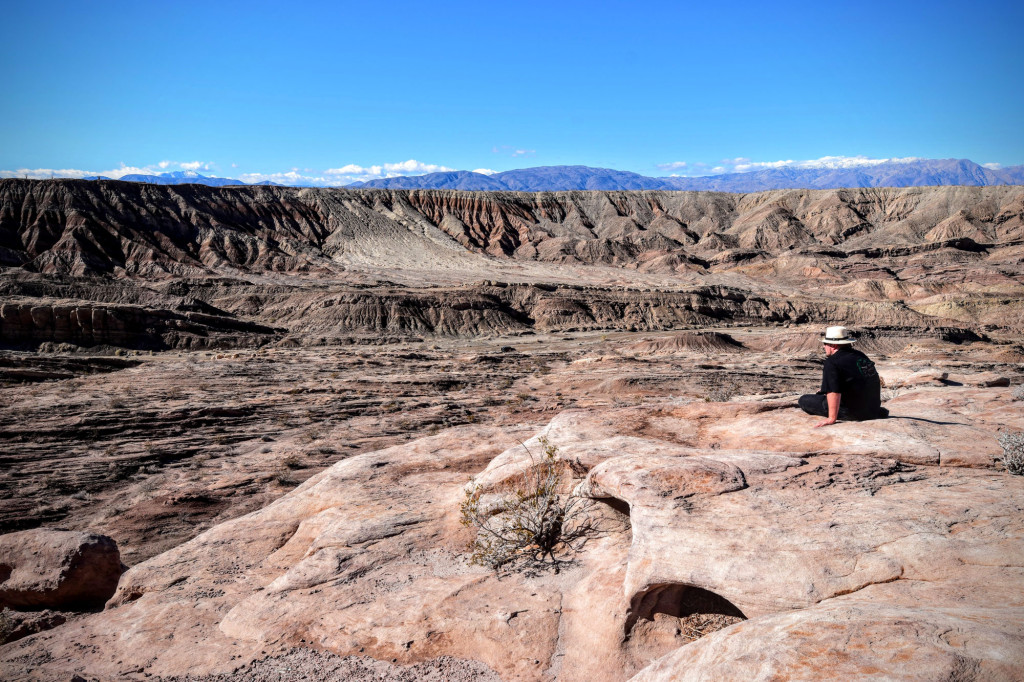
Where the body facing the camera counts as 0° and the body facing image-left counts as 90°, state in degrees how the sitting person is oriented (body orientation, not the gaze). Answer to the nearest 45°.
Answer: approximately 135°

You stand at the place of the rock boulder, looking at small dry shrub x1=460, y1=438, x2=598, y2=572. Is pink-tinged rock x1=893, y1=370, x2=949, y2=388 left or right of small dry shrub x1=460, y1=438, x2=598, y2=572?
left

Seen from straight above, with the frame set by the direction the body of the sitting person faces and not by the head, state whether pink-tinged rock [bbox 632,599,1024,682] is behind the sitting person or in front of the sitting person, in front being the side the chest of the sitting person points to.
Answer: behind

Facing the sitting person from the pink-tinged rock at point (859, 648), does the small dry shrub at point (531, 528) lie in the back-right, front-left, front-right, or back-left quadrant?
front-left

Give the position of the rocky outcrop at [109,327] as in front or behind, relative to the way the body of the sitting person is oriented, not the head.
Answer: in front

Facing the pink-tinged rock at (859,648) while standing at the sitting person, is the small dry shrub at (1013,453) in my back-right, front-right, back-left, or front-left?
front-left

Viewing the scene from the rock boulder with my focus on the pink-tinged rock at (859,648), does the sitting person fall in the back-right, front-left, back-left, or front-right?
front-left

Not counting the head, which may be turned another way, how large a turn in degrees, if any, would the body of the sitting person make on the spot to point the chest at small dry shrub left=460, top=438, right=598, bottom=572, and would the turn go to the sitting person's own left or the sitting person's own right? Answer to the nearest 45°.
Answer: approximately 90° to the sitting person's own left
